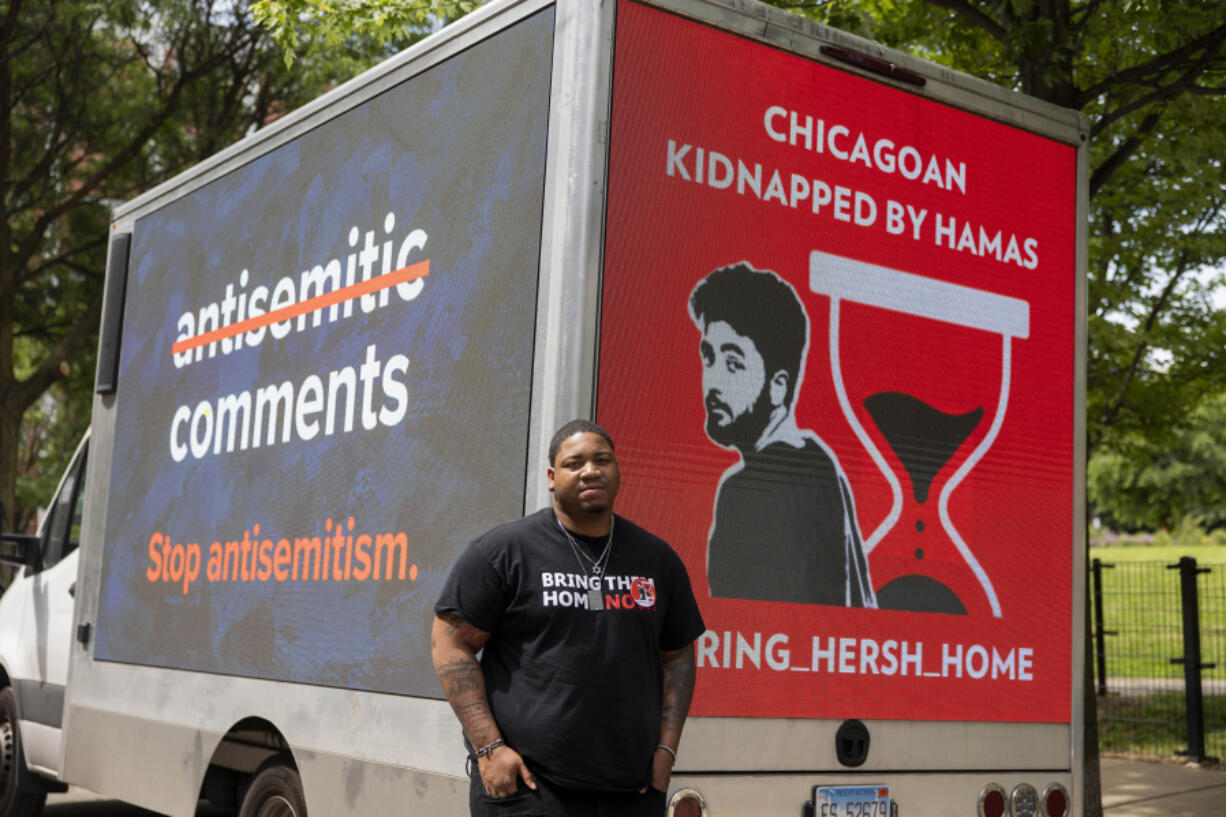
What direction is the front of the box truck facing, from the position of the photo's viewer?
facing away from the viewer and to the left of the viewer

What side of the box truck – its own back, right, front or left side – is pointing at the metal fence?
right

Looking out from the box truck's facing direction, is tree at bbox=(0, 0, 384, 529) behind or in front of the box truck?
in front

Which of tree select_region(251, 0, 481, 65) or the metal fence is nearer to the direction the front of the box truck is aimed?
the tree
